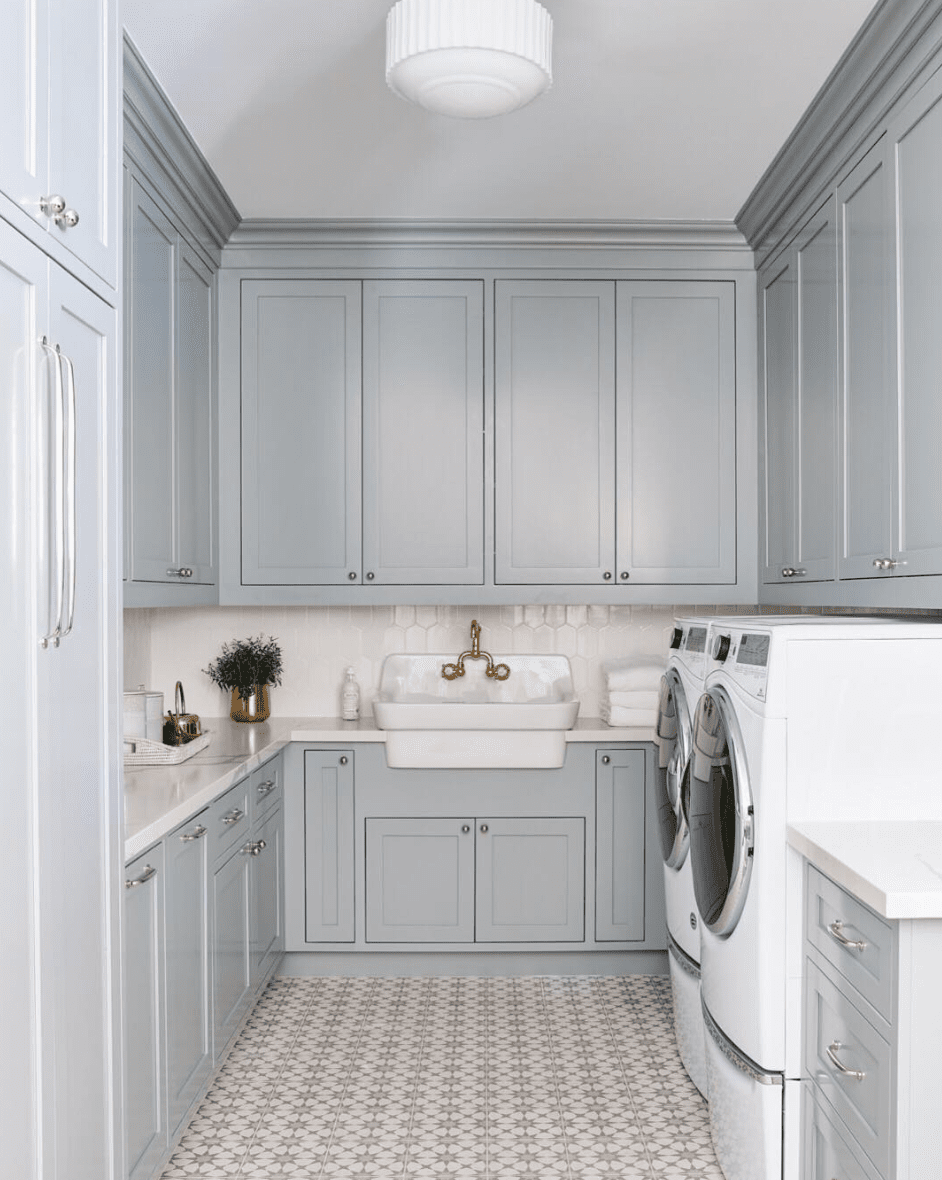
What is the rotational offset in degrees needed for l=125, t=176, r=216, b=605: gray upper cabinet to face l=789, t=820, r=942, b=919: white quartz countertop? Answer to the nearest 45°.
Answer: approximately 45° to its right

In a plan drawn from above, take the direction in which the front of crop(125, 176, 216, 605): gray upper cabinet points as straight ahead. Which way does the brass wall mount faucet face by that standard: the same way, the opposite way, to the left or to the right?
to the right

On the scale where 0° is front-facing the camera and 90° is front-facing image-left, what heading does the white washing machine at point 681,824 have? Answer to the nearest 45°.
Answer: approximately 90°

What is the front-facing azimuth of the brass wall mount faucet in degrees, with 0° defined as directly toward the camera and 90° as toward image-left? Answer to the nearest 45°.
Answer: approximately 0°

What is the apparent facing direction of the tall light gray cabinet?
to the viewer's right

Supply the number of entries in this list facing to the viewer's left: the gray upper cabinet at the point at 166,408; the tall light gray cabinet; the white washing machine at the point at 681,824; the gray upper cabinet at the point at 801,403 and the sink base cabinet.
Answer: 2

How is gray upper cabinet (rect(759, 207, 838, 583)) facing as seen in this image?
to the viewer's left

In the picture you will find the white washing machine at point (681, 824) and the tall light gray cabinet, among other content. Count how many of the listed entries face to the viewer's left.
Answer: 1

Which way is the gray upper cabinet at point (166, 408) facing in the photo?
to the viewer's right

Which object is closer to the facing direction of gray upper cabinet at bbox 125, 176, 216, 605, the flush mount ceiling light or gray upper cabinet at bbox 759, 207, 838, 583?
the gray upper cabinet

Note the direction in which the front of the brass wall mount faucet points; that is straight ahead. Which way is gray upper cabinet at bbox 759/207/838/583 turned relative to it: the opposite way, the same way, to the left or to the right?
to the right

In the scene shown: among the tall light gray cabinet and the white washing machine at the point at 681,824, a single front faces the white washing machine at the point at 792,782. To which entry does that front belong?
the tall light gray cabinet
